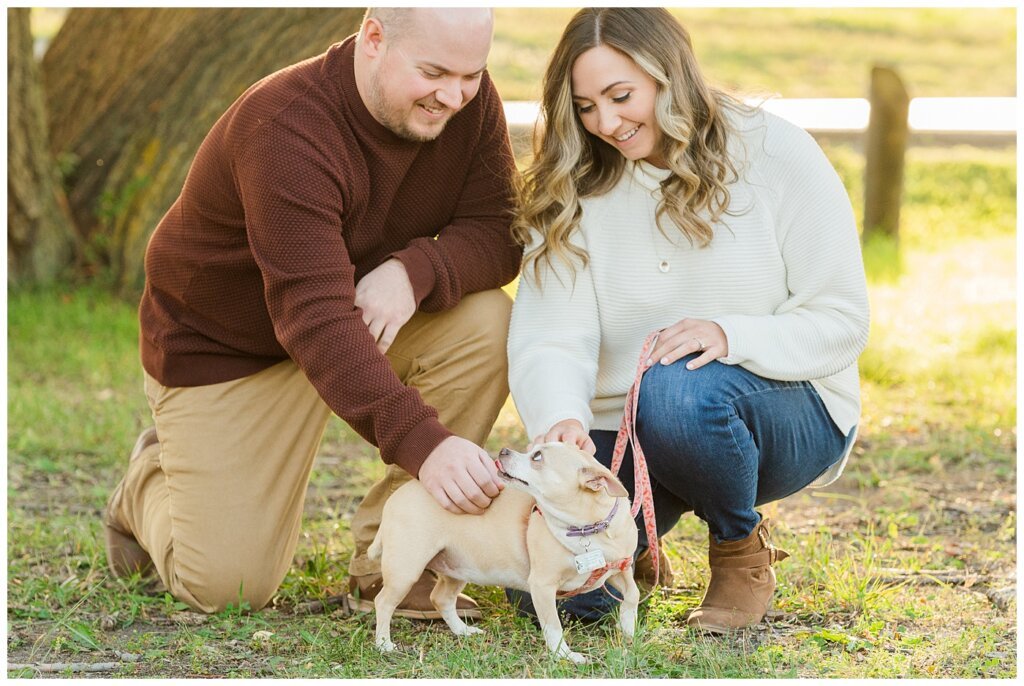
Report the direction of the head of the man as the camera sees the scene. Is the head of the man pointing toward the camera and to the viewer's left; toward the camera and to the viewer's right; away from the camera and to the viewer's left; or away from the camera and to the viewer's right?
toward the camera and to the viewer's right

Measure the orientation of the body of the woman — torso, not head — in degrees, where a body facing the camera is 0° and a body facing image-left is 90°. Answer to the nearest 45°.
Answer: approximately 45°

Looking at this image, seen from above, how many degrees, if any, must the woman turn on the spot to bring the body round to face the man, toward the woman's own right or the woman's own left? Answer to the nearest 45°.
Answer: approximately 45° to the woman's own right

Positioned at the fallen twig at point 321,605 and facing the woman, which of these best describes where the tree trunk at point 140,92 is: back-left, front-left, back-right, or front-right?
back-left

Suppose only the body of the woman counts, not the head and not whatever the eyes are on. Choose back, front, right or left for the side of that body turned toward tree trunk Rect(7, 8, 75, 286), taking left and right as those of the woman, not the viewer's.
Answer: right

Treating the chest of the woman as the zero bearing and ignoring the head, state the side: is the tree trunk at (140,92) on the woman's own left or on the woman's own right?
on the woman's own right

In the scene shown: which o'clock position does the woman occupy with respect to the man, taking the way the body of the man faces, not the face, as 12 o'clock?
The woman is roughly at 11 o'clock from the man.

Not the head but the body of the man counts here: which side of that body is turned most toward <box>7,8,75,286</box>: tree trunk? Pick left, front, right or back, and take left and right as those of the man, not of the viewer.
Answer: back

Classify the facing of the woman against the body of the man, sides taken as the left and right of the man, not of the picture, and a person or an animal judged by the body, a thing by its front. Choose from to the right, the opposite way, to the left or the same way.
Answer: to the right

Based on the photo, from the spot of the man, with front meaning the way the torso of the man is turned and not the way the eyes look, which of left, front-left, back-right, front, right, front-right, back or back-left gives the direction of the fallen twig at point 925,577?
front-left

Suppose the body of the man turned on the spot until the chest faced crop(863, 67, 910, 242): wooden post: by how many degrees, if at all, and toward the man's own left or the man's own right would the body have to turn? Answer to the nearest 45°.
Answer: approximately 90° to the man's own left

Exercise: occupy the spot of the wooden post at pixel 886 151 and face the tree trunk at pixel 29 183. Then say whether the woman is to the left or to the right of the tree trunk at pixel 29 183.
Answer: left

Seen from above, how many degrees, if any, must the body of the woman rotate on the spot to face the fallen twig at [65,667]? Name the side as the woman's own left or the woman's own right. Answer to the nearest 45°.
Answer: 0° — they already face it

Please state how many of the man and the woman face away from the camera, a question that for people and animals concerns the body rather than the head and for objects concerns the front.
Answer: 0
